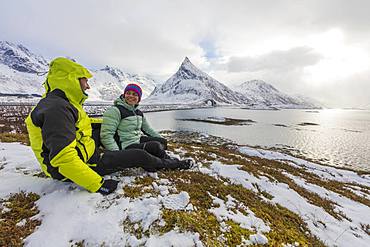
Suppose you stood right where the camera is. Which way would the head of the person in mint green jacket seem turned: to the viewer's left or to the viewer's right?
to the viewer's left

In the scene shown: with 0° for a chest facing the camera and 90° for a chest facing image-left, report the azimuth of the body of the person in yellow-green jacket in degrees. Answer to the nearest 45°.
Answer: approximately 270°

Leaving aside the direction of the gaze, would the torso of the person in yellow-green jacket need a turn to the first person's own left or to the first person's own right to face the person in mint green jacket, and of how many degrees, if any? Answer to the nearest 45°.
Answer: approximately 45° to the first person's own left

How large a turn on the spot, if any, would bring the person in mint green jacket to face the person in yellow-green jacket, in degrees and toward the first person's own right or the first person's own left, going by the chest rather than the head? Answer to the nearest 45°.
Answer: approximately 90° to the first person's own right

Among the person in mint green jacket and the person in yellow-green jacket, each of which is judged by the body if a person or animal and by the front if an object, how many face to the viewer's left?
0

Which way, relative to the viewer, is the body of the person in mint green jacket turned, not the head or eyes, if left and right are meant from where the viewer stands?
facing the viewer and to the right of the viewer
